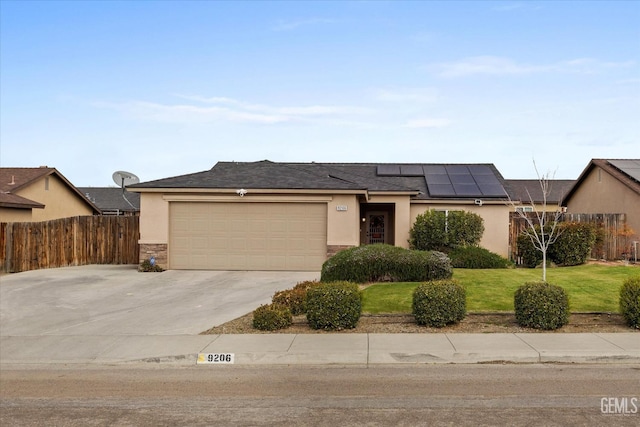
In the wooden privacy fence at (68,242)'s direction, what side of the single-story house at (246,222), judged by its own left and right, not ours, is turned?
right

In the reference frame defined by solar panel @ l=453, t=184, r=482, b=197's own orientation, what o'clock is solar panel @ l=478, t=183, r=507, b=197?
solar panel @ l=478, t=183, r=507, b=197 is roughly at 9 o'clock from solar panel @ l=453, t=184, r=482, b=197.

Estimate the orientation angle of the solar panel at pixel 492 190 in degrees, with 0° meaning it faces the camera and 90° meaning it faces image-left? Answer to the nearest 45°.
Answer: approximately 0°

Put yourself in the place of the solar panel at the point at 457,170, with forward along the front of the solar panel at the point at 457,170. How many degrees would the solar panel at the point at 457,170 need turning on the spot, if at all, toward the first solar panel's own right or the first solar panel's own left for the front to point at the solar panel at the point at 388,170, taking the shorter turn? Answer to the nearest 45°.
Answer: approximately 90° to the first solar panel's own right

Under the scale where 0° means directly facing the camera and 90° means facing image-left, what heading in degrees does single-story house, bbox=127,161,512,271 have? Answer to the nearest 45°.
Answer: approximately 0°

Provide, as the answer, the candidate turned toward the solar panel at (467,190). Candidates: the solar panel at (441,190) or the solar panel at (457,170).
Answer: the solar panel at (457,170)
